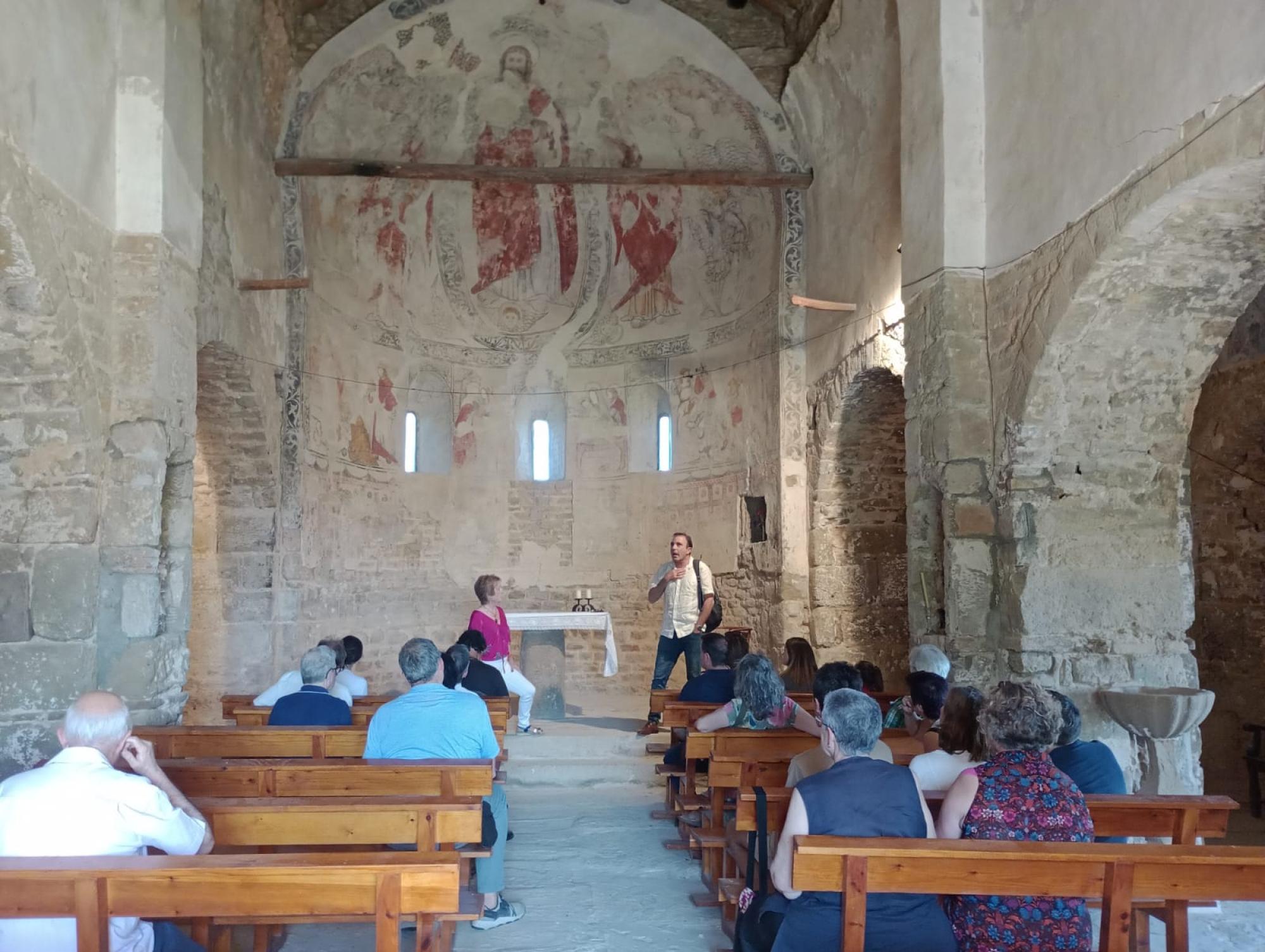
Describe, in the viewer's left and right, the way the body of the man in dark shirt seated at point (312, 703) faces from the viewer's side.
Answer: facing away from the viewer

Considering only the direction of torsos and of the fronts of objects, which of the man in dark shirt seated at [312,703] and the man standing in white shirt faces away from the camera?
the man in dark shirt seated

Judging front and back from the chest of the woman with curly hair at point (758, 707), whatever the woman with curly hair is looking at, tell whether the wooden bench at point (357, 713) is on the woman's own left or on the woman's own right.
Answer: on the woman's own left

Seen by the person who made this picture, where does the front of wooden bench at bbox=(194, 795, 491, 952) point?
facing away from the viewer

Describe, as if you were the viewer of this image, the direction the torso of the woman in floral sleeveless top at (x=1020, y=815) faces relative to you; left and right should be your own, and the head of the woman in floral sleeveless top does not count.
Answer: facing away from the viewer

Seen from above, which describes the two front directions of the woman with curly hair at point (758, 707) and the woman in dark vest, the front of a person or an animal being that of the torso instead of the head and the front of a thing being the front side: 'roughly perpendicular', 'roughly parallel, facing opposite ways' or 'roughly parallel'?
roughly parallel

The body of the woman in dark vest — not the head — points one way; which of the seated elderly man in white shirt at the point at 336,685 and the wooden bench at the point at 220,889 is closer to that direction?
the seated elderly man in white shirt

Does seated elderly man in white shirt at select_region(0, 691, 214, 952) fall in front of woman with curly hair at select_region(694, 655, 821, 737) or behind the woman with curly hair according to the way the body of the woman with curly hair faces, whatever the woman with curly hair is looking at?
behind

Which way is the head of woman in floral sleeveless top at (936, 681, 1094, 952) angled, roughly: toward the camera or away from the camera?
away from the camera

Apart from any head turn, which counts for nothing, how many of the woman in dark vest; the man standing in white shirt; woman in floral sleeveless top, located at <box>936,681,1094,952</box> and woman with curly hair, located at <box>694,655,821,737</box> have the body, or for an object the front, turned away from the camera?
3

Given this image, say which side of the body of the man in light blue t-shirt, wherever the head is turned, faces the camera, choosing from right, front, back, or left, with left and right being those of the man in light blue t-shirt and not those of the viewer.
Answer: back

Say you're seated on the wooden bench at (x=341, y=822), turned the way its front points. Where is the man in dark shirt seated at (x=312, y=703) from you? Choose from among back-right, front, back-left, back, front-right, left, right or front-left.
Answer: front

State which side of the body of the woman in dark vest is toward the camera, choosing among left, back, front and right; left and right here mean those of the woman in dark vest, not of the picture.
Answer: back

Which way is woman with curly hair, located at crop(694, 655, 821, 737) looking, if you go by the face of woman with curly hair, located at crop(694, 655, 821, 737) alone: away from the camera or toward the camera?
away from the camera

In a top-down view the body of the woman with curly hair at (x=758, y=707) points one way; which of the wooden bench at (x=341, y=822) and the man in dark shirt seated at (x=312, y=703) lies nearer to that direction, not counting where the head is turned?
the man in dark shirt seated

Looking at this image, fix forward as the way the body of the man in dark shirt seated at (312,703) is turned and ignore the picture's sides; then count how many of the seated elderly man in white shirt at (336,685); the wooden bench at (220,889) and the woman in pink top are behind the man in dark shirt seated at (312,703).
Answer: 1

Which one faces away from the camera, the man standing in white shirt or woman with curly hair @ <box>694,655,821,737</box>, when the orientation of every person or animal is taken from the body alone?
the woman with curly hair

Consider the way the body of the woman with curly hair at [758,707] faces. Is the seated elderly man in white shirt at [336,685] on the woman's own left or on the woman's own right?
on the woman's own left

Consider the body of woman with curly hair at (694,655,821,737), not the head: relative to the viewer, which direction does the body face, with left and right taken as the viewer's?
facing away from the viewer

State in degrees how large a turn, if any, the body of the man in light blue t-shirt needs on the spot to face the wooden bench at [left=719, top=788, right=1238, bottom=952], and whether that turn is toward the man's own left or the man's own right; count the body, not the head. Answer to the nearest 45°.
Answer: approximately 135° to the man's own right
